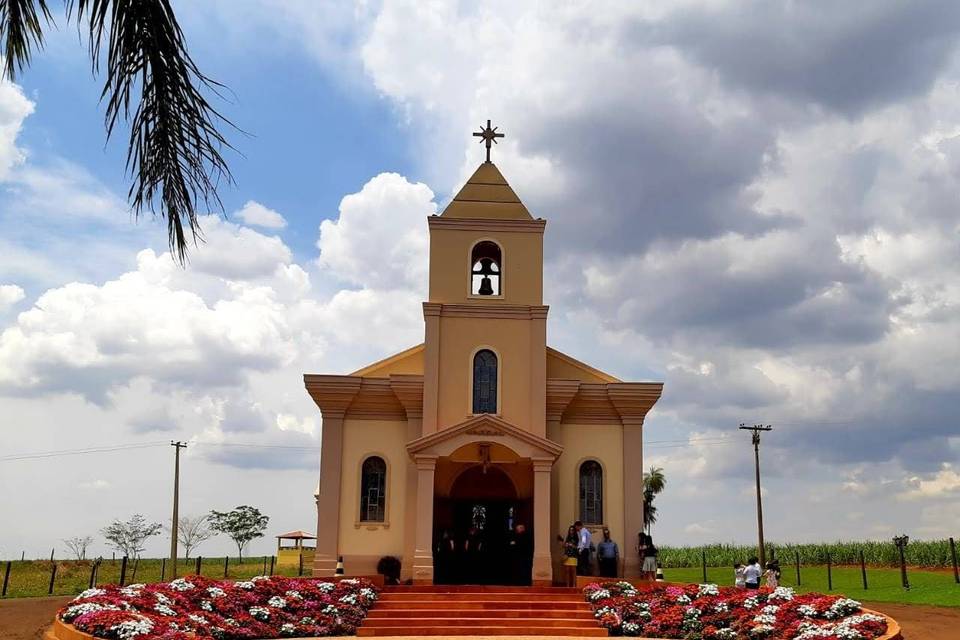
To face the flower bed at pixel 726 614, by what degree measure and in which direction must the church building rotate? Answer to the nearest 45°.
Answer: approximately 45° to its left

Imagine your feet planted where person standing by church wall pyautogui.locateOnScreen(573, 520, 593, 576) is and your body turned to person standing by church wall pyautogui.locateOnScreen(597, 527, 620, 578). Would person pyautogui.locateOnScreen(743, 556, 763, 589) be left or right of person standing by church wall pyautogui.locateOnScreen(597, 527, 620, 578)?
right

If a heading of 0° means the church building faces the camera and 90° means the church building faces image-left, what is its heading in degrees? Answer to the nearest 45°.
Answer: approximately 0°

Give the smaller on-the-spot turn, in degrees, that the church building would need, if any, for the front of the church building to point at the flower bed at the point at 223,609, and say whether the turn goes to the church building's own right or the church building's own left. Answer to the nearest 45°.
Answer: approximately 45° to the church building's own right

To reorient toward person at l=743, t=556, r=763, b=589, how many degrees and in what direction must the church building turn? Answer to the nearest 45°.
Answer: approximately 45° to its left
